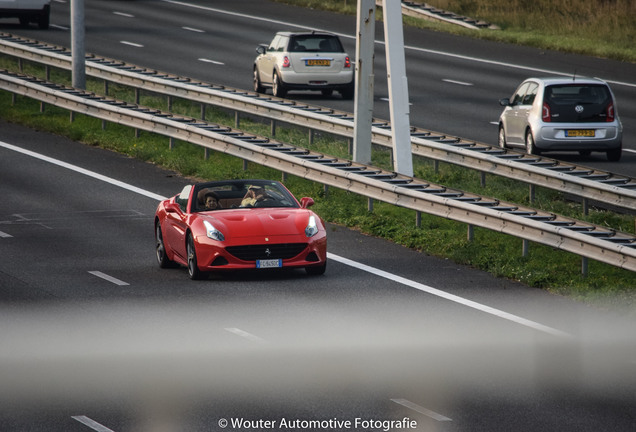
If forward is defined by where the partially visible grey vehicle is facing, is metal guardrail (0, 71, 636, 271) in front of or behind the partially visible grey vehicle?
behind

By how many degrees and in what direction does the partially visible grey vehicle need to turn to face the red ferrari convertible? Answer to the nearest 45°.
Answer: approximately 180°

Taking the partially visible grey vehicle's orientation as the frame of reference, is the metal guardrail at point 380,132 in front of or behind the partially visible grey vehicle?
behind

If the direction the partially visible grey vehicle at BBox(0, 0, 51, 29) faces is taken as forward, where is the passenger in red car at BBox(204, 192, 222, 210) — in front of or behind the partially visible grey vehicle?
behind

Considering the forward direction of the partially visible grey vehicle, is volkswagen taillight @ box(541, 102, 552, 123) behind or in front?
behind

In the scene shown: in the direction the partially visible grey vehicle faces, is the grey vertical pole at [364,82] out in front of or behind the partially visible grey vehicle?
behind

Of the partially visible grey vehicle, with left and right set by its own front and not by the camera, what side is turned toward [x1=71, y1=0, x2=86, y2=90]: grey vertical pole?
back

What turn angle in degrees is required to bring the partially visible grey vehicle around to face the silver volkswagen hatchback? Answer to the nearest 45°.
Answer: approximately 135° to its right

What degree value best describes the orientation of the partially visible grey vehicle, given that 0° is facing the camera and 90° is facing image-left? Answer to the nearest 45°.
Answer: approximately 180°

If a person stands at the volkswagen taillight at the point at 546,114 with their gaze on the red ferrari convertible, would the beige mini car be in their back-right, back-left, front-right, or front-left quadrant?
back-right
